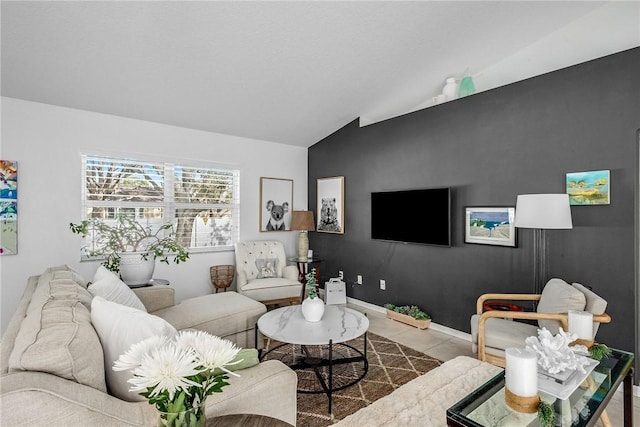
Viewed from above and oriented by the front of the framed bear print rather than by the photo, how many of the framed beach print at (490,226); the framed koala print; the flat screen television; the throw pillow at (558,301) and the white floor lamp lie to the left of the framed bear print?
4

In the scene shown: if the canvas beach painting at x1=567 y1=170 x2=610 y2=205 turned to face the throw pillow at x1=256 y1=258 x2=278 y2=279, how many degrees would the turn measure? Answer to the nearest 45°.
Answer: approximately 90° to its right

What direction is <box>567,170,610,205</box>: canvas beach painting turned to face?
toward the camera

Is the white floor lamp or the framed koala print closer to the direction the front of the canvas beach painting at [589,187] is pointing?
the white floor lamp

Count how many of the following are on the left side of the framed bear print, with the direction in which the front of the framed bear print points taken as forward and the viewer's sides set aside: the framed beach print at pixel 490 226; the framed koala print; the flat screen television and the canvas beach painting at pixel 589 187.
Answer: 3

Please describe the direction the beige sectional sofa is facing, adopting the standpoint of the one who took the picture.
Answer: facing to the right of the viewer

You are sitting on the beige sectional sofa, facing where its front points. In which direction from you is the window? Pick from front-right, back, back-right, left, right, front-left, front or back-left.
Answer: left

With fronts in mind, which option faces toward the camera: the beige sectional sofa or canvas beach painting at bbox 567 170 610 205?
the canvas beach painting

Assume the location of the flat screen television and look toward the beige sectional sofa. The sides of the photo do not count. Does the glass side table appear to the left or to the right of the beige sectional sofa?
left

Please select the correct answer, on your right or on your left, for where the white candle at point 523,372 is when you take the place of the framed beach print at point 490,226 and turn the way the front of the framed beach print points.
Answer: on your left

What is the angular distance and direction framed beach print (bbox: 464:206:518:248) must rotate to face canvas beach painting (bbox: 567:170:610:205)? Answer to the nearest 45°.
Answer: approximately 135° to its left

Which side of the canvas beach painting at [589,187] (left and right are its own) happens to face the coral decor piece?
front
